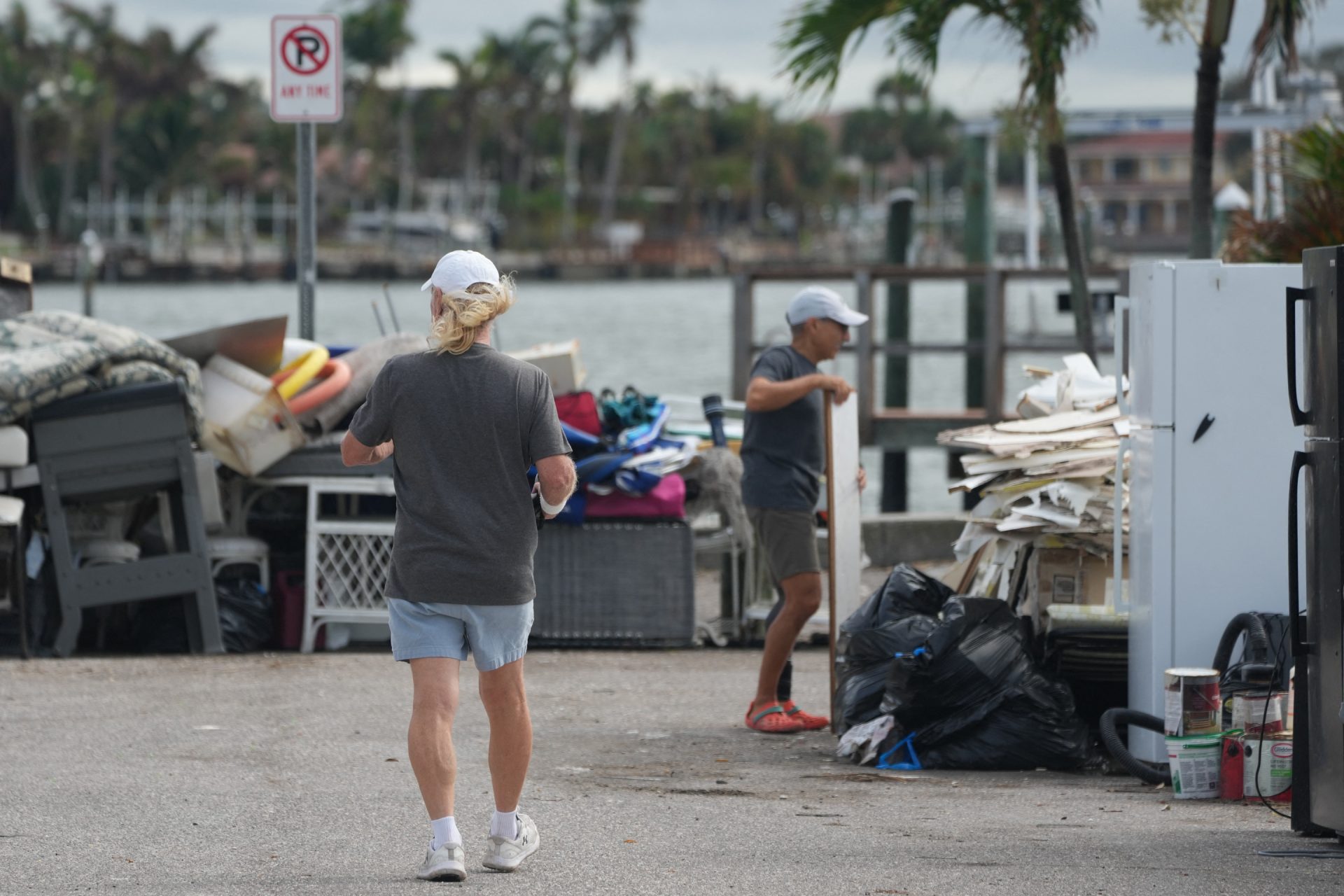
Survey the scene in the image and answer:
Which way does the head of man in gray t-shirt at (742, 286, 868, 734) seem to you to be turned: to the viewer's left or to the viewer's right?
to the viewer's right

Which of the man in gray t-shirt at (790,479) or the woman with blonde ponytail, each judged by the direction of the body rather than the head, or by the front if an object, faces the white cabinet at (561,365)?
the woman with blonde ponytail

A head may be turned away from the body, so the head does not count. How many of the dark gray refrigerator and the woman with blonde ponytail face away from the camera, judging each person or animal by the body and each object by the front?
1

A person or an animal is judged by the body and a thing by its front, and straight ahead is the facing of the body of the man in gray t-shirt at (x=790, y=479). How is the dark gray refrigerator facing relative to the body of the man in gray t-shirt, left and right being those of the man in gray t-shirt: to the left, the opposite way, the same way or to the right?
the opposite way

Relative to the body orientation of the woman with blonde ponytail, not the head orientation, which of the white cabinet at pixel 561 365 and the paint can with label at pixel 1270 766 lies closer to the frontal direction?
the white cabinet

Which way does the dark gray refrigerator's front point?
to the viewer's left

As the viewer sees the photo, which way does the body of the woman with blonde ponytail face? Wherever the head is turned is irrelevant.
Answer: away from the camera

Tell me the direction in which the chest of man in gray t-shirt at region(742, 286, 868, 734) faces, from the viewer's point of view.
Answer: to the viewer's right

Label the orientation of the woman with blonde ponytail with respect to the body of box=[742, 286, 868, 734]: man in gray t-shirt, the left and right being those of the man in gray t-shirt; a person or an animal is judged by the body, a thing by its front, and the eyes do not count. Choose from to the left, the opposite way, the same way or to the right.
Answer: to the left

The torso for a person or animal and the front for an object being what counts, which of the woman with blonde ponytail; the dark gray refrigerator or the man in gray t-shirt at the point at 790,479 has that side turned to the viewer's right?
the man in gray t-shirt

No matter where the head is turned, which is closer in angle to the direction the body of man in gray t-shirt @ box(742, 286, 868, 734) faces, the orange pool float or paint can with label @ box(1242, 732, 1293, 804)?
the paint can with label
